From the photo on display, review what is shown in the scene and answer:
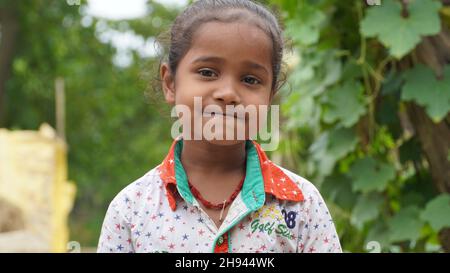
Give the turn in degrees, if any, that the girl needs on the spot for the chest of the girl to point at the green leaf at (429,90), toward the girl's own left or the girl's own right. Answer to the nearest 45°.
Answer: approximately 135° to the girl's own left

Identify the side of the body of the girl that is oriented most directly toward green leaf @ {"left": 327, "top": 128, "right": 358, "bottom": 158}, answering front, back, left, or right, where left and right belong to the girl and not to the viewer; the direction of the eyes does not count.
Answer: back

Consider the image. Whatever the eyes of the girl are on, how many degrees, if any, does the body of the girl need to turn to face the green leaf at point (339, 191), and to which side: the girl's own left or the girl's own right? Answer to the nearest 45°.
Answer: approximately 180°

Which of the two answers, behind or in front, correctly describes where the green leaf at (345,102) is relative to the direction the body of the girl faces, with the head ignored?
behind

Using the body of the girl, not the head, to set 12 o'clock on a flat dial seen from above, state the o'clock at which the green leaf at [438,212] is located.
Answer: The green leaf is roughly at 7 o'clock from the girl.

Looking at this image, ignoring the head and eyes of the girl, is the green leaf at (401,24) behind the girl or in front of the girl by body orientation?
behind

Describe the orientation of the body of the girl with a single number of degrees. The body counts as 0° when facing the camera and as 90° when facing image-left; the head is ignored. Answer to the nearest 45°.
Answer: approximately 0°
